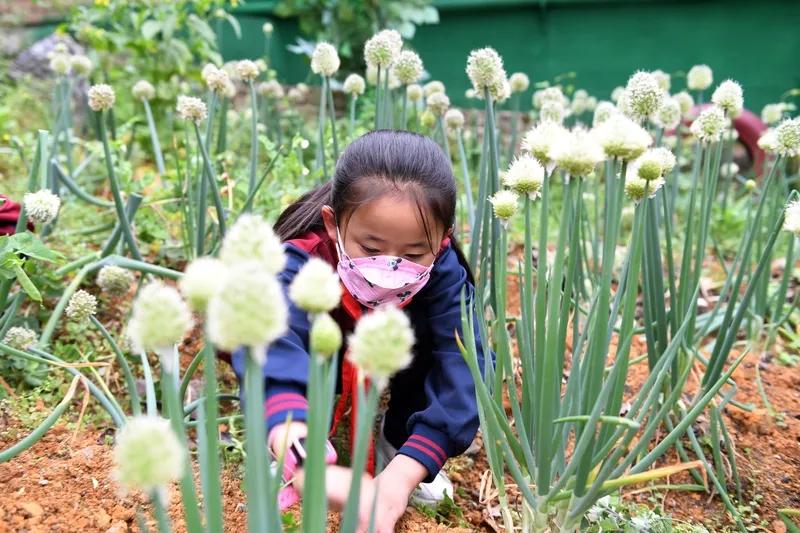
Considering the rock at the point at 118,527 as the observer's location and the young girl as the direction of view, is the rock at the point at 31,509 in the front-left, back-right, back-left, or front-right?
back-left

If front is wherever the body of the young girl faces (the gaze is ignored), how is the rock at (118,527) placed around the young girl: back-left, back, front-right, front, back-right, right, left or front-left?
front-right

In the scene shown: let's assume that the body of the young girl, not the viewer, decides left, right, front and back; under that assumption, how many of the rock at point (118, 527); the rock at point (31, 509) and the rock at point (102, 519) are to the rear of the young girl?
0

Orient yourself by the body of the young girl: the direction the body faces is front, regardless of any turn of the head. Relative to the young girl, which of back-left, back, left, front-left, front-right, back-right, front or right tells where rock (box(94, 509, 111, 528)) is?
front-right

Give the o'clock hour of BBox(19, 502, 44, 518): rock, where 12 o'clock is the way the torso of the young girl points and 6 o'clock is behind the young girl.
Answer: The rock is roughly at 2 o'clock from the young girl.

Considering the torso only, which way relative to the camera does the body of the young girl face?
toward the camera

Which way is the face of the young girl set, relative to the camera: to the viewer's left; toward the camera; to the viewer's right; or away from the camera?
toward the camera
